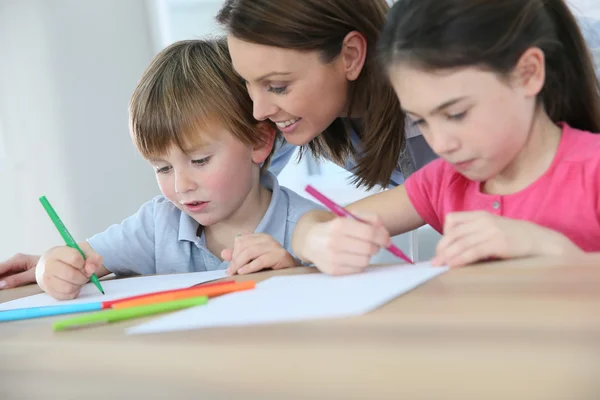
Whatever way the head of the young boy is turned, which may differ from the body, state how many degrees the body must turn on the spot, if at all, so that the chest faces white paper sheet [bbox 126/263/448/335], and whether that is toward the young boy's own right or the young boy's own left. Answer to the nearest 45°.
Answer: approximately 45° to the young boy's own left

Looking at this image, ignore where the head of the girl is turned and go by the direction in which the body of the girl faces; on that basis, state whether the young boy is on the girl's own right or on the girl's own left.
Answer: on the girl's own right

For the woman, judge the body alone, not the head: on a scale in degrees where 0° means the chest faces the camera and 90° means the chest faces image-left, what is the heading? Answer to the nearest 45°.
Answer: approximately 45°
